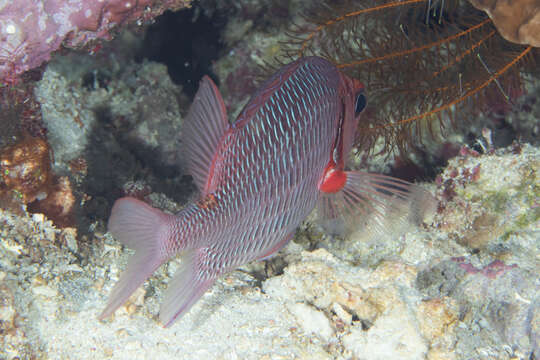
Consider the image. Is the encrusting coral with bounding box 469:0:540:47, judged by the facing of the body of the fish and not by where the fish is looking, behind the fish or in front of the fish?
in front

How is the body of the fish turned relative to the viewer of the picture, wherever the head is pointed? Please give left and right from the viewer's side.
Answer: facing away from the viewer and to the right of the viewer

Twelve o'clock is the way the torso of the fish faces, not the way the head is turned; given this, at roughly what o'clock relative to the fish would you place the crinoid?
The crinoid is roughly at 11 o'clock from the fish.

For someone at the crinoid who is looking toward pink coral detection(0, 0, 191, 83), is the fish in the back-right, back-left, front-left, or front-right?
front-left

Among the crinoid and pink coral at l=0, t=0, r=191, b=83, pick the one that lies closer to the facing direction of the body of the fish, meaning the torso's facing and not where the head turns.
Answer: the crinoid

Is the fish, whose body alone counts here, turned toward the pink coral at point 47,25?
no

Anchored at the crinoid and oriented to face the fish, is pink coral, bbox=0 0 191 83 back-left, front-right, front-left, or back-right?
front-right
